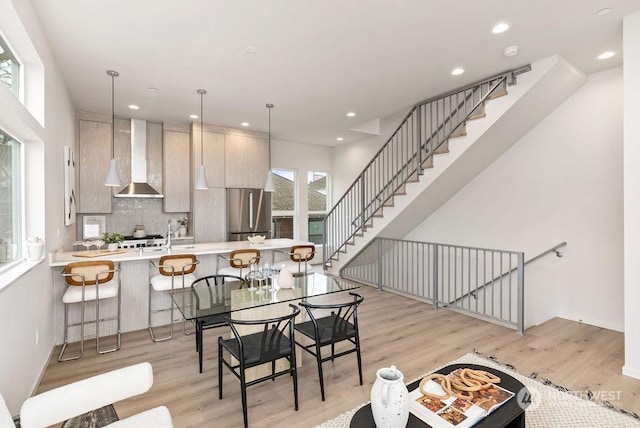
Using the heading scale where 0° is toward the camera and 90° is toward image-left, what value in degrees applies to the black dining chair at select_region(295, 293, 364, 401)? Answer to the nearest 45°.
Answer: approximately 135°

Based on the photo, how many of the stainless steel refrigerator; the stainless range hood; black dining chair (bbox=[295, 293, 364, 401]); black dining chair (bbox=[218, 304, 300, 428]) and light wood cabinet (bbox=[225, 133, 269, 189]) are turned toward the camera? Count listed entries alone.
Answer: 3

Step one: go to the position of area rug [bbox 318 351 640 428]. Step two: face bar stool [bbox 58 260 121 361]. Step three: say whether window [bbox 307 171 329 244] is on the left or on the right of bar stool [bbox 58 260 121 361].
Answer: right

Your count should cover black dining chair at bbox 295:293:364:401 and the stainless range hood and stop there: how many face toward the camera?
1

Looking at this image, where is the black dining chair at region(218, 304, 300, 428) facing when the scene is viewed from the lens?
facing away from the viewer and to the left of the viewer

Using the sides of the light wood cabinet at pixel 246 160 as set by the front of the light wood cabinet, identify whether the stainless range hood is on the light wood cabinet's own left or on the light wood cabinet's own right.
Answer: on the light wood cabinet's own right

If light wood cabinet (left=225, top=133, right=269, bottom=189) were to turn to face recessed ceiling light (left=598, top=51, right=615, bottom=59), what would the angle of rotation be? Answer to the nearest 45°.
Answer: approximately 45° to its left

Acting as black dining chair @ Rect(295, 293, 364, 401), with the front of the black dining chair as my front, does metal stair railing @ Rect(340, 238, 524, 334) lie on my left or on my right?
on my right

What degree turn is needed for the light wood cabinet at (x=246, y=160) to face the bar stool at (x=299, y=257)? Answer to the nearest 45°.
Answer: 0° — it already faces it

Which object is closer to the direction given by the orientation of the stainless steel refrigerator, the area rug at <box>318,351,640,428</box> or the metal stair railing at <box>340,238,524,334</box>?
the area rug

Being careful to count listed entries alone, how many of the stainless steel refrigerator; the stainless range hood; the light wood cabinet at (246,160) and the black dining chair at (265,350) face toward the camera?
3
